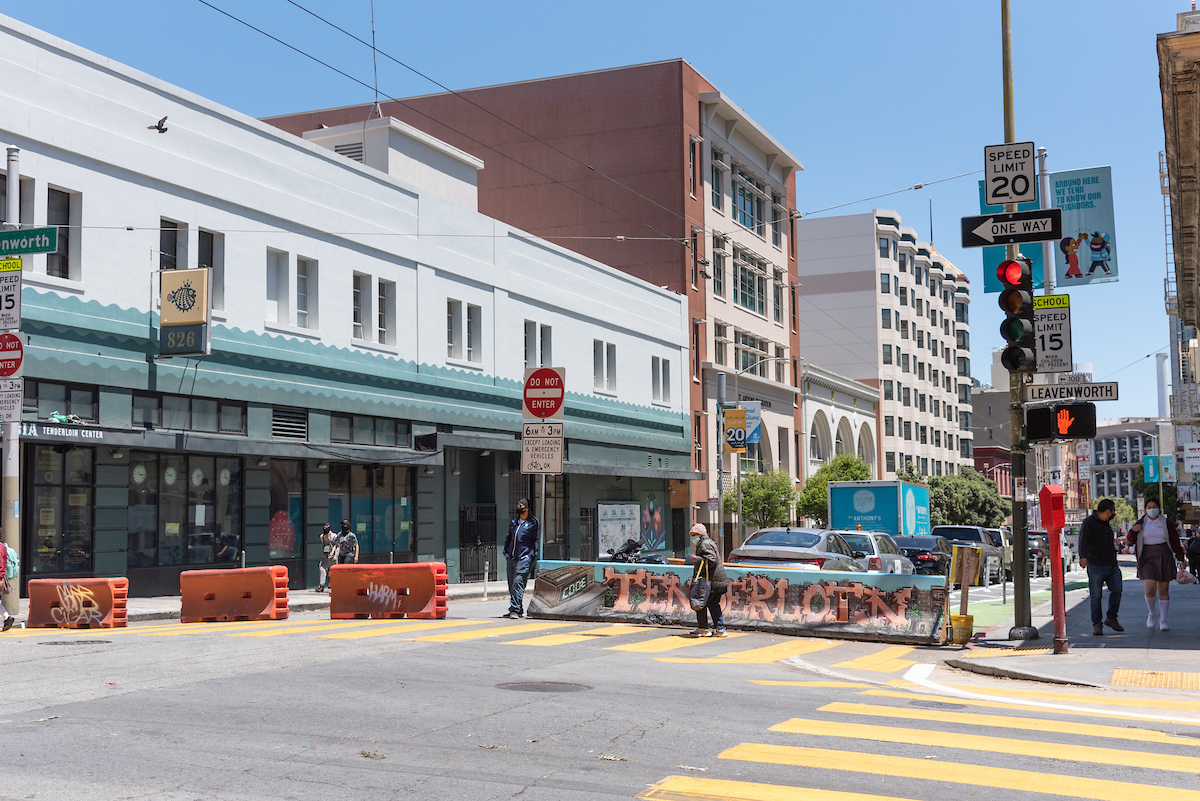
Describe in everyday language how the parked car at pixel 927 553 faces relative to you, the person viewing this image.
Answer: facing away from the viewer and to the right of the viewer

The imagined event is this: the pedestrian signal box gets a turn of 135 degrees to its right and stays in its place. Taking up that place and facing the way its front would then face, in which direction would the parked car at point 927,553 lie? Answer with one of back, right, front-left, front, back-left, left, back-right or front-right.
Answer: front-right

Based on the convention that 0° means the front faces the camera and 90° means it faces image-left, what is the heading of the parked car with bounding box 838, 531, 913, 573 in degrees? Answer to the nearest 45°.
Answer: approximately 225°

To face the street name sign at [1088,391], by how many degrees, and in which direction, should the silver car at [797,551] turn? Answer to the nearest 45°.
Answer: approximately 90° to its right

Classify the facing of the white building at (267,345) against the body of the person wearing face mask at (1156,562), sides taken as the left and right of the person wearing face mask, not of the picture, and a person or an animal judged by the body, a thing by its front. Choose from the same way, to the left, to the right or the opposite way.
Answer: to the left

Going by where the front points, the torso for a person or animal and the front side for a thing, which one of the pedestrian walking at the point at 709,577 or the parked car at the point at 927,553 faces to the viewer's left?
the pedestrian walking

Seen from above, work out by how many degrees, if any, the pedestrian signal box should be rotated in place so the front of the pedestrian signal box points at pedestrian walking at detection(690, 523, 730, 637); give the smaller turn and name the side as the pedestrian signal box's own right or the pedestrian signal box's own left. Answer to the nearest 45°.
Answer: approximately 90° to the pedestrian signal box's own right

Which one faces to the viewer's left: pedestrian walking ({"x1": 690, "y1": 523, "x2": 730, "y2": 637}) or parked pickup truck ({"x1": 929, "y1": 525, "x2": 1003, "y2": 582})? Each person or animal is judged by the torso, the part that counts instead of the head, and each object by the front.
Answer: the pedestrian walking

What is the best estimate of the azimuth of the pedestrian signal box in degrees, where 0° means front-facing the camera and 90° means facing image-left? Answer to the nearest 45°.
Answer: approximately 0°

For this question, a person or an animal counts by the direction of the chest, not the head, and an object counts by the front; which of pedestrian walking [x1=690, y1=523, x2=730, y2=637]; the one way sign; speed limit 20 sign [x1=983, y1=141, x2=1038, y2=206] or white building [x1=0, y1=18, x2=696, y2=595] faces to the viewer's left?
the pedestrian walking

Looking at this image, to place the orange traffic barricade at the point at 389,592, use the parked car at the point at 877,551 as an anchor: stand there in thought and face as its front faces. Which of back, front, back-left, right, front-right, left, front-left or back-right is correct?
back
